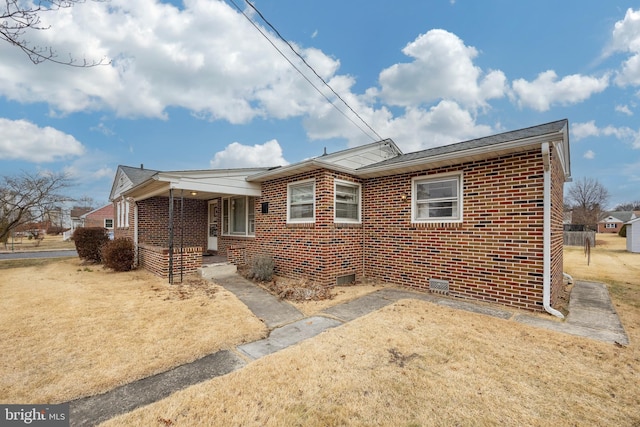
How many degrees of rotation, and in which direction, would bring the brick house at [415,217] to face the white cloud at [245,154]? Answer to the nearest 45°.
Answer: approximately 90° to its right

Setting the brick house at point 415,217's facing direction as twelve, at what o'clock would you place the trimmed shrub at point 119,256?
The trimmed shrub is roughly at 2 o'clock from the brick house.

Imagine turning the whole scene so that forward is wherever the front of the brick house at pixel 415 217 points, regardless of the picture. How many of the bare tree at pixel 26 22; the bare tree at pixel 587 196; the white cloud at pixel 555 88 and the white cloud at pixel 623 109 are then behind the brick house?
3

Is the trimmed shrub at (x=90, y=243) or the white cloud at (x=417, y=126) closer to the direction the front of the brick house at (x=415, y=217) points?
the trimmed shrub

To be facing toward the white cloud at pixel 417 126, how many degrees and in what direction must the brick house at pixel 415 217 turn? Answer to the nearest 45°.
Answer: approximately 135° to its right

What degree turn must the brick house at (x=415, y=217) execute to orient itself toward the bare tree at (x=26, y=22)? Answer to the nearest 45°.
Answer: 0° — it already faces it

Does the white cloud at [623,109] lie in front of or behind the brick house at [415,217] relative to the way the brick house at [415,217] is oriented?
behind

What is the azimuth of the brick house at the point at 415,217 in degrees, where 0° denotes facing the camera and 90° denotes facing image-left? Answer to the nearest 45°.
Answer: approximately 45°

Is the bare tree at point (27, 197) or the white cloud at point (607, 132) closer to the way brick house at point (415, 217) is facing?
the bare tree

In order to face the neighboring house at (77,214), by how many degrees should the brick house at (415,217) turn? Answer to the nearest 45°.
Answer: approximately 90° to its right

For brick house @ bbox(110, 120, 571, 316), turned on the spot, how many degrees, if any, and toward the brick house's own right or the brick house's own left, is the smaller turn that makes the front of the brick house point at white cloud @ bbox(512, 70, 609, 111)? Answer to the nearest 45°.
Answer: approximately 180°

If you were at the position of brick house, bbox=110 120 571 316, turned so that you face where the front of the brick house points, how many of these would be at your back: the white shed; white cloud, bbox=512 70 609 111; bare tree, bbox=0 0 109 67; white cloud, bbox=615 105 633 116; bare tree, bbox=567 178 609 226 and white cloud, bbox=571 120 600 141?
5
